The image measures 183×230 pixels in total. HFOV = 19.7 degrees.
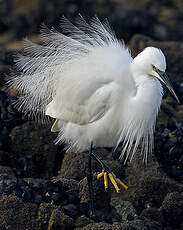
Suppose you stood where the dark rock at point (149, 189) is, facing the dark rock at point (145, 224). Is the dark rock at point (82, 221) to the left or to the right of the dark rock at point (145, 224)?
right

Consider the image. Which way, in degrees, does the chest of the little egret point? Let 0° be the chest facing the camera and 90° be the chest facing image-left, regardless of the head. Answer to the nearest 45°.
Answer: approximately 270°
